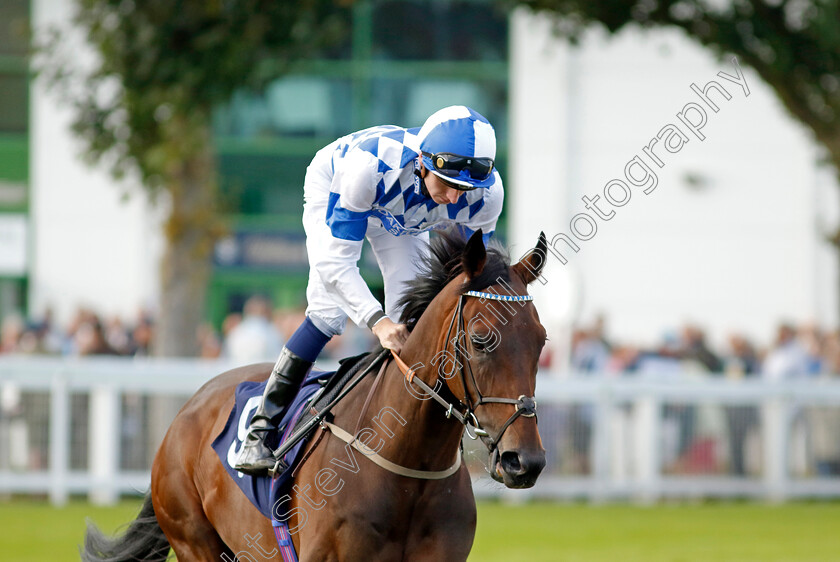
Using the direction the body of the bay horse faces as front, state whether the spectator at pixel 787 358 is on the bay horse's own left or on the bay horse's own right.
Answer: on the bay horse's own left

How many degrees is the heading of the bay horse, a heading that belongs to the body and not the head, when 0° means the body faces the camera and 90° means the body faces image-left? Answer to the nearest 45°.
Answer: approximately 315°

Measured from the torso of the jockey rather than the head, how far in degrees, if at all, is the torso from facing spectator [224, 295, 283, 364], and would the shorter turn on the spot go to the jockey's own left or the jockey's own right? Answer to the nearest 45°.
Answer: approximately 135° to the jockey's own left

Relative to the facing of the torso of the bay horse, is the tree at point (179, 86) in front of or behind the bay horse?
behind

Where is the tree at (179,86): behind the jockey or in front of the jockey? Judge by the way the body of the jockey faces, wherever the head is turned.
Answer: behind

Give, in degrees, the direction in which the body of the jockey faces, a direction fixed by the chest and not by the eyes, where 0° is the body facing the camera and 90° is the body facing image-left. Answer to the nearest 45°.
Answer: approximately 315°

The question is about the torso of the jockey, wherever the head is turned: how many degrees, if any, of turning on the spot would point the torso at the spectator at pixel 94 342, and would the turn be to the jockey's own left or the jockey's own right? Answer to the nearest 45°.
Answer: approximately 135° to the jockey's own left

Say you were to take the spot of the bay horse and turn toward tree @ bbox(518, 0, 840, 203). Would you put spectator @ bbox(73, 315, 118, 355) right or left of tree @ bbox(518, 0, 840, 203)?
left
